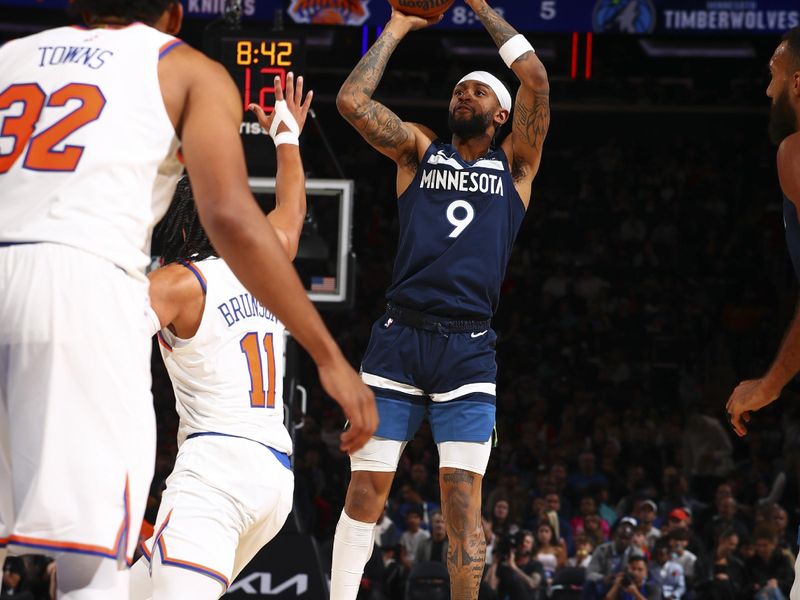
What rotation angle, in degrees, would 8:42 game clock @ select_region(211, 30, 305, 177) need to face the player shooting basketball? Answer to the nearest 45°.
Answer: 0° — it already faces them

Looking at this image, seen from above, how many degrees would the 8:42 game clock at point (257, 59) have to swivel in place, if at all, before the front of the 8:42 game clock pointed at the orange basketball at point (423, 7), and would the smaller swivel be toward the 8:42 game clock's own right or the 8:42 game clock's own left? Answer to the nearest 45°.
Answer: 0° — it already faces it

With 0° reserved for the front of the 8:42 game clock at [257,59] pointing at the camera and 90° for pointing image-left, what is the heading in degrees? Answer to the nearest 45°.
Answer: approximately 0°

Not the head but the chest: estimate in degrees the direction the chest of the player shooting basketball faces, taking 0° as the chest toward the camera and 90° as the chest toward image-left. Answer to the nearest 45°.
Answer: approximately 0°

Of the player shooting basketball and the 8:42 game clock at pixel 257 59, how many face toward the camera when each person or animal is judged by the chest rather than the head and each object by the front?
2

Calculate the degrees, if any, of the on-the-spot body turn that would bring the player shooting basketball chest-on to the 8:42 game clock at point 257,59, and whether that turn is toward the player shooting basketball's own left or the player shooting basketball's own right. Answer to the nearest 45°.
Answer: approximately 180°
